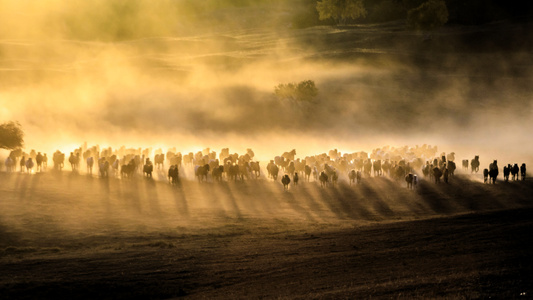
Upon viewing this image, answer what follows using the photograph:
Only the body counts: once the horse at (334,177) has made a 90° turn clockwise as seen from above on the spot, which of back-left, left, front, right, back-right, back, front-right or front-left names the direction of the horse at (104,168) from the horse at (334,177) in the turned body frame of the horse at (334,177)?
front

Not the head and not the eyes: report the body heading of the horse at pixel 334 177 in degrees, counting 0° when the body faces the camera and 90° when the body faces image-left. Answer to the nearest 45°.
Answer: approximately 0°

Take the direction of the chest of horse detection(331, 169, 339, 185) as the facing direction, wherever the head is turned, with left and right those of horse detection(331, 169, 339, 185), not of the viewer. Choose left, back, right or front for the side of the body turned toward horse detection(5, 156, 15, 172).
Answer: right

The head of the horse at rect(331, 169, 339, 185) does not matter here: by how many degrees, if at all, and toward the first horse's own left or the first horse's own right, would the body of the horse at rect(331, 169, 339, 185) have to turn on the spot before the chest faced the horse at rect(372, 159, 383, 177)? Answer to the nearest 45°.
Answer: approximately 135° to the first horse's own left

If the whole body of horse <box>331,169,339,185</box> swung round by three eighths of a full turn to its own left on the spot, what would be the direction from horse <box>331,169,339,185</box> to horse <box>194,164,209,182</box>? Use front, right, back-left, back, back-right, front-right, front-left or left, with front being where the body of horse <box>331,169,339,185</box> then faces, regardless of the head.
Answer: back-left

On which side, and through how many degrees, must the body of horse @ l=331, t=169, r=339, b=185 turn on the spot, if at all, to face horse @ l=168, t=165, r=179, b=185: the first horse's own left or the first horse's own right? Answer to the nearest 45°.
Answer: approximately 90° to the first horse's own right

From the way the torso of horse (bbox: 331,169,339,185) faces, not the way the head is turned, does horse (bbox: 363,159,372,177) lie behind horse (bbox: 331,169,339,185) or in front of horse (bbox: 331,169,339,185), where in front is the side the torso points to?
behind

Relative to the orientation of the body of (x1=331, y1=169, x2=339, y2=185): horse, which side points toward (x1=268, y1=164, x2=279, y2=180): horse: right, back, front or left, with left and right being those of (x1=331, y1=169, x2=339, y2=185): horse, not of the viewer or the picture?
right
